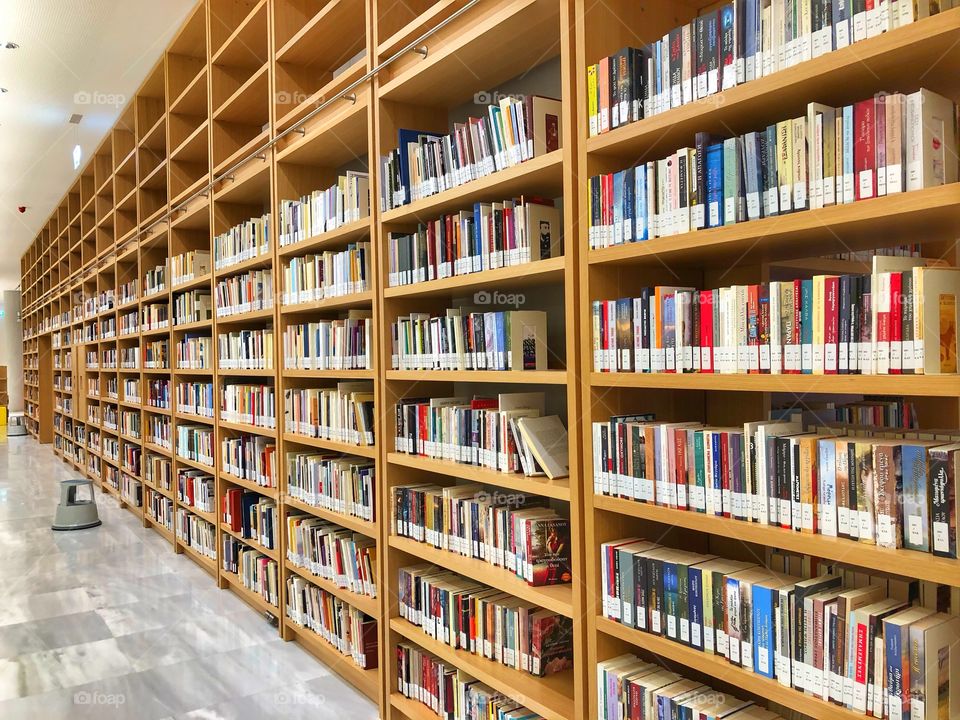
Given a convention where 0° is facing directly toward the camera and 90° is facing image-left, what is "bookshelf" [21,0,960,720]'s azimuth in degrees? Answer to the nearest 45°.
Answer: approximately 45°
